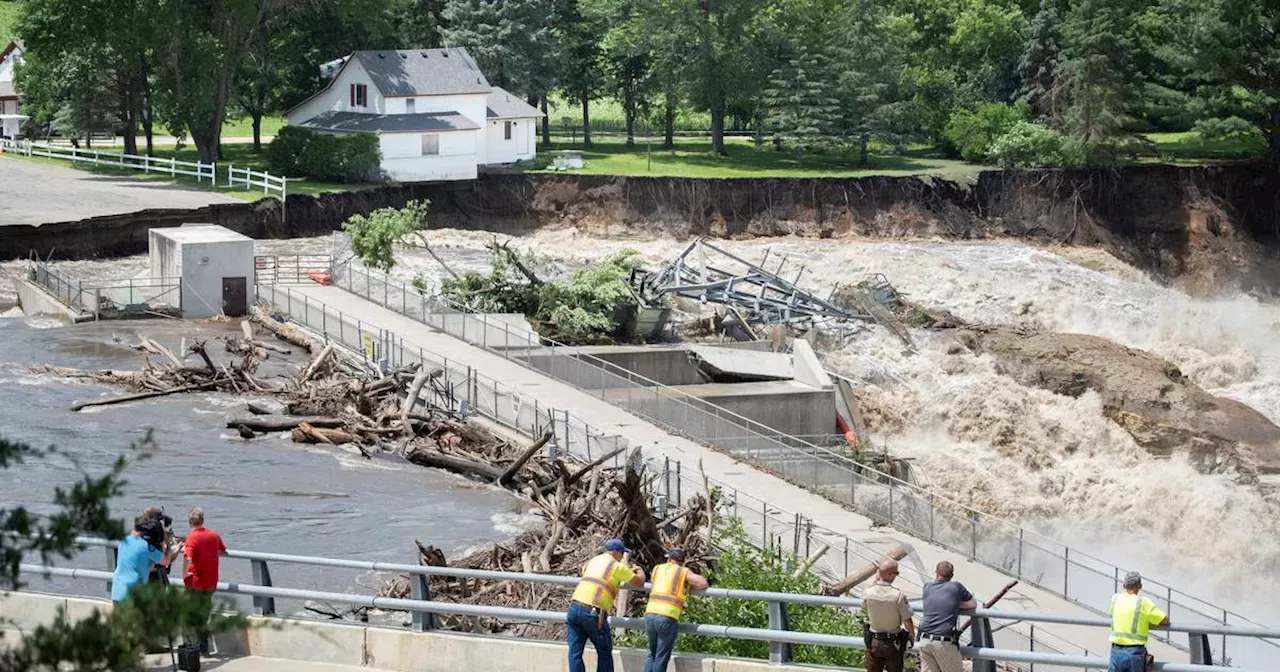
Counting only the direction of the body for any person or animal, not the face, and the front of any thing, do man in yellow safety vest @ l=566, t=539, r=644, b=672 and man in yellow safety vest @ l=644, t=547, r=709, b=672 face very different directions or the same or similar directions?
same or similar directions

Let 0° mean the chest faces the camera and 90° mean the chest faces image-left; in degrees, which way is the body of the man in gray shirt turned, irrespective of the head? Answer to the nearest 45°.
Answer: approximately 225°

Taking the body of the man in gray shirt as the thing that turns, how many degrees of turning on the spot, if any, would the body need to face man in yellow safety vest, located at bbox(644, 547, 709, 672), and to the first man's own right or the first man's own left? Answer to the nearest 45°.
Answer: approximately 135° to the first man's own left

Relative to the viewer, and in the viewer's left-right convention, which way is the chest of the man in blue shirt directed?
facing away from the viewer and to the right of the viewer

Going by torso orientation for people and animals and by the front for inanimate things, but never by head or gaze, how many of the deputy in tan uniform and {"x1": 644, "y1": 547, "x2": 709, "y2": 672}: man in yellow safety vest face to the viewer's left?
0

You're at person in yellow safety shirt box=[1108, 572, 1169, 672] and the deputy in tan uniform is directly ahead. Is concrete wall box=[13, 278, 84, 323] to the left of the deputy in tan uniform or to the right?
right

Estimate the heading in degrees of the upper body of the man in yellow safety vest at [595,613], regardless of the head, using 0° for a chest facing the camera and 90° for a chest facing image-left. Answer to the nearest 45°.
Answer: approximately 225°

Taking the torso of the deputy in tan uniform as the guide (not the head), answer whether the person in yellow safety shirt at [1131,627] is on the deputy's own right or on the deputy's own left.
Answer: on the deputy's own right

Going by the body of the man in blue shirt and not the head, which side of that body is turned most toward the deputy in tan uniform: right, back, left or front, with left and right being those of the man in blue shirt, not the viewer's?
right

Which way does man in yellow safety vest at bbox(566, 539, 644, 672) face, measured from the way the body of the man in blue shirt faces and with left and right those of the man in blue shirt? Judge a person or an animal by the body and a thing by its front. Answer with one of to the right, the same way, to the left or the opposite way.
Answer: the same way

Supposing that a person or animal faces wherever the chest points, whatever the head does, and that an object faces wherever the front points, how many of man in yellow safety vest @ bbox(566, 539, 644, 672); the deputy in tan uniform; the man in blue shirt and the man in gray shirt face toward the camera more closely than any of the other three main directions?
0

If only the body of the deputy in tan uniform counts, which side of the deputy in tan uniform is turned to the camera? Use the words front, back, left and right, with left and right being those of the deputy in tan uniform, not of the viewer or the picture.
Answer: back

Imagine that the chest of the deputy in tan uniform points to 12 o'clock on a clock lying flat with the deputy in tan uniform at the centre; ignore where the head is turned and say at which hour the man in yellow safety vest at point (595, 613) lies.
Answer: The man in yellow safety vest is roughly at 9 o'clock from the deputy in tan uniform.

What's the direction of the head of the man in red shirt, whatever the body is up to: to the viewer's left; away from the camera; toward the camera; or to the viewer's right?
away from the camera

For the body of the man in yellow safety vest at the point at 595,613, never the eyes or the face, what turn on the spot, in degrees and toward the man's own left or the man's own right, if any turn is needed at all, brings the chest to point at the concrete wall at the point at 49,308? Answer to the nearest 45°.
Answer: approximately 90° to the man's own left

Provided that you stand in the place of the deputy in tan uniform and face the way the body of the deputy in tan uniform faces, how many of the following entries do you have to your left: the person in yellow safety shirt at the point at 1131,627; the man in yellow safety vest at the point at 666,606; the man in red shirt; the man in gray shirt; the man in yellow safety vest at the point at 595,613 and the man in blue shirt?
4

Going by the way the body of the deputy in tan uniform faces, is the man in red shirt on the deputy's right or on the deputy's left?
on the deputy's left
